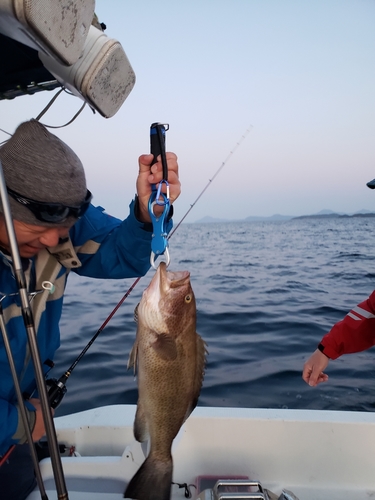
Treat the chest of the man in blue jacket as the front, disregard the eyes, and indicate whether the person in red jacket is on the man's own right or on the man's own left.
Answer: on the man's own left

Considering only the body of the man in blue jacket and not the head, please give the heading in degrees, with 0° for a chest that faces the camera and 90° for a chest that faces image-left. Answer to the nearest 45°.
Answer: approximately 315°

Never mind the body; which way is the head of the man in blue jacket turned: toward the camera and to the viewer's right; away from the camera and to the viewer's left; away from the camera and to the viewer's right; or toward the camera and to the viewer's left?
toward the camera and to the viewer's right
